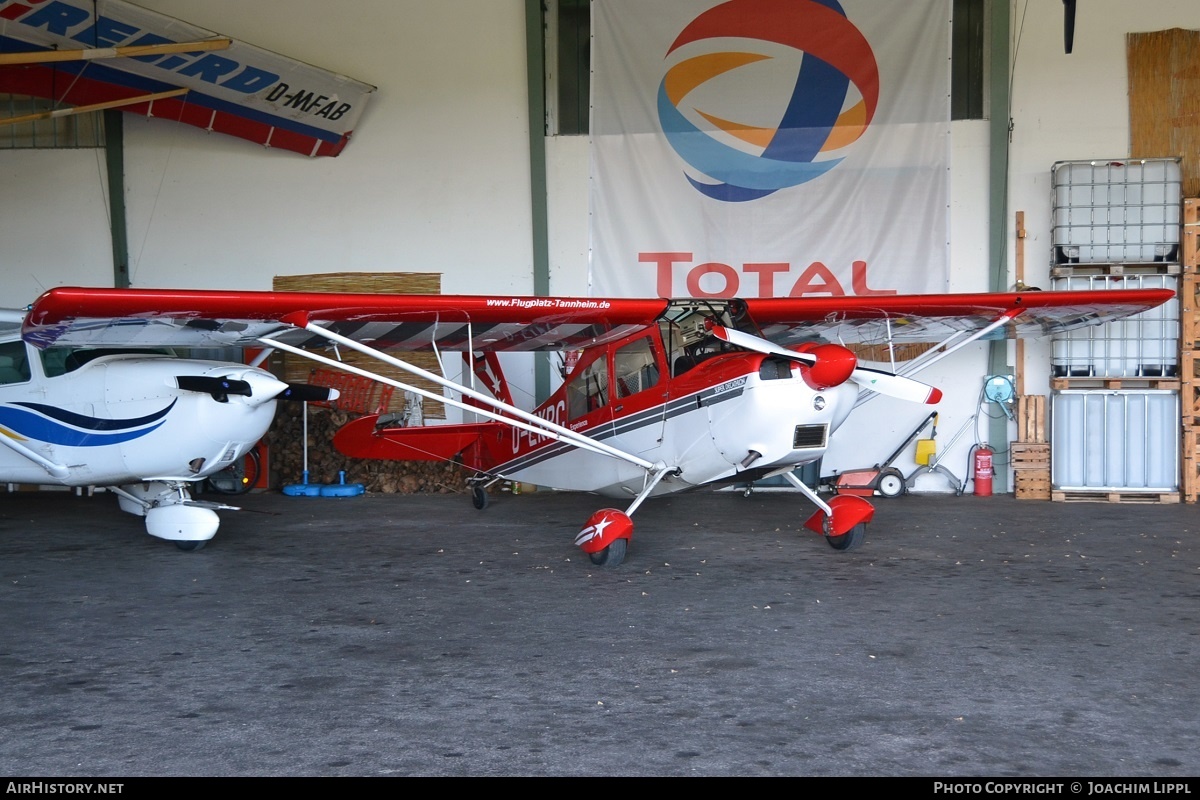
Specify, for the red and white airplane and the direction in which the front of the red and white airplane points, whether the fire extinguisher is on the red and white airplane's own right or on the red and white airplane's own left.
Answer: on the red and white airplane's own left

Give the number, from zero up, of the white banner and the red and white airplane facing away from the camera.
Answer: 0

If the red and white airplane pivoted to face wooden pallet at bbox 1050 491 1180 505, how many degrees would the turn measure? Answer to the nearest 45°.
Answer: approximately 90° to its left

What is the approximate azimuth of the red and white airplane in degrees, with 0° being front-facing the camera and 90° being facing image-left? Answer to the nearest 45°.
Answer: approximately 315°

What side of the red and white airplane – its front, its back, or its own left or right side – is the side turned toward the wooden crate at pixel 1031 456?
left

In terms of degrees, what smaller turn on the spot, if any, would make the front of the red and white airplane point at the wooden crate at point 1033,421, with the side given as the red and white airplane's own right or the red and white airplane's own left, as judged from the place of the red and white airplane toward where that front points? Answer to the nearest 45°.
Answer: approximately 90° to the red and white airplane's own left

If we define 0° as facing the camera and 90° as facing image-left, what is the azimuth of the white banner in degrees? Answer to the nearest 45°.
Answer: approximately 0°
